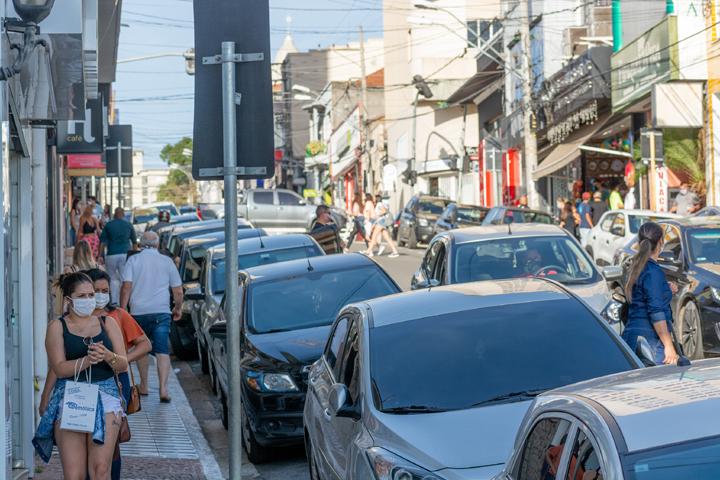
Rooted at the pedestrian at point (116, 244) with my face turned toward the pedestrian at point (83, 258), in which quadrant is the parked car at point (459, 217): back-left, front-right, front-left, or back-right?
back-left

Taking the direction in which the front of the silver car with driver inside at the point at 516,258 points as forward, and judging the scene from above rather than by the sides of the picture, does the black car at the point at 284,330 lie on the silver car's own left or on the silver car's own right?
on the silver car's own right

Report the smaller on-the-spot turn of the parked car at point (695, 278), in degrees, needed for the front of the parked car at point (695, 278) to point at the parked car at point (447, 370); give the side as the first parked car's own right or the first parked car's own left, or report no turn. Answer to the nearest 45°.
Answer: approximately 45° to the first parked car's own right

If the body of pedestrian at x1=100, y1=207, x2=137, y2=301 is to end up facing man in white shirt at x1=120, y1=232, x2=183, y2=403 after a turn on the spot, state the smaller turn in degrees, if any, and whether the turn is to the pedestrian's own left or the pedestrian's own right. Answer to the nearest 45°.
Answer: approximately 180°

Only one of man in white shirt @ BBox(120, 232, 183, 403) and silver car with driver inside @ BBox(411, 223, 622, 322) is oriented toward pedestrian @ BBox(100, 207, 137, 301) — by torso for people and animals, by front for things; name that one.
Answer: the man in white shirt

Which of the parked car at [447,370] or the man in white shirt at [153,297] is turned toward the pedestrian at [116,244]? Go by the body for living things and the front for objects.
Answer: the man in white shirt

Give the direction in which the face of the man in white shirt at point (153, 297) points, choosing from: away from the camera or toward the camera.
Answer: away from the camera

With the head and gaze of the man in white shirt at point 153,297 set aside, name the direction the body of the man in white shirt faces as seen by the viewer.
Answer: away from the camera

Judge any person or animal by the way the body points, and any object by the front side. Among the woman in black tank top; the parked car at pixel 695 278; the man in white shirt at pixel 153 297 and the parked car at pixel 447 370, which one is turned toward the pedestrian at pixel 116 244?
the man in white shirt

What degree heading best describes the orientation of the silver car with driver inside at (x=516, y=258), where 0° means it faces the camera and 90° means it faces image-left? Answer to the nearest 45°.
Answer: approximately 315°

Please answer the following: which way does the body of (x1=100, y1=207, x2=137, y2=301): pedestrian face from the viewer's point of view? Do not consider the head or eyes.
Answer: away from the camera

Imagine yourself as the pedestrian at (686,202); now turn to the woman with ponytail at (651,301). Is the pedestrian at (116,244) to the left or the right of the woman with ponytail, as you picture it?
right
